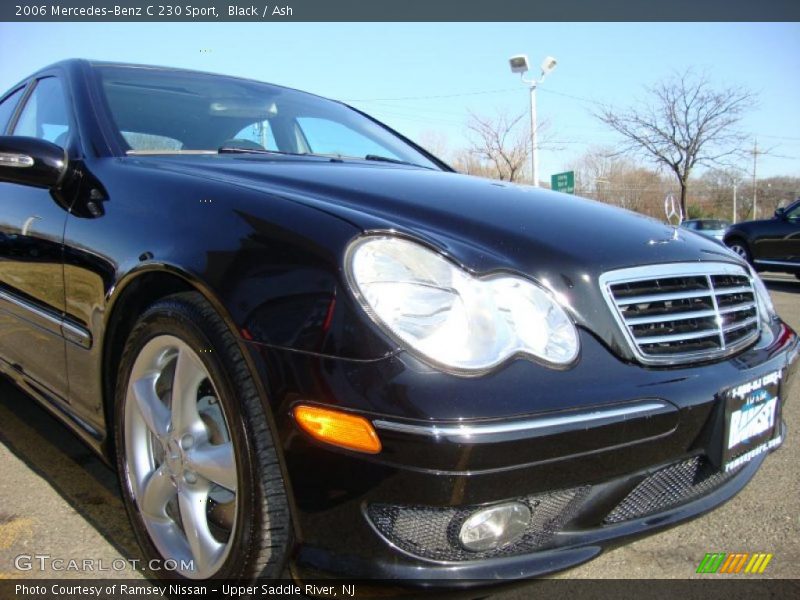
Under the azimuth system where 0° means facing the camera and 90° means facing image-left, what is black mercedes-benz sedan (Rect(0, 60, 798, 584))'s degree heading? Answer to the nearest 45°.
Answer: approximately 315°

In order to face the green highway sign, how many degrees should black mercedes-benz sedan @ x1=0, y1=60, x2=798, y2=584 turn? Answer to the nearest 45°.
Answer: approximately 135° to its left

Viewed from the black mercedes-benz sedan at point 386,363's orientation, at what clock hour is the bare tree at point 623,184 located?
The bare tree is roughly at 8 o'clock from the black mercedes-benz sedan.
